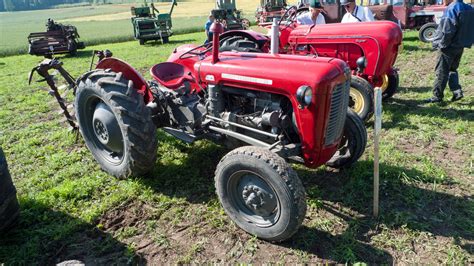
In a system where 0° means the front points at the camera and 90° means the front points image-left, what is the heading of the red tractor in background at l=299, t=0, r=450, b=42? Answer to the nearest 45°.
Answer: approximately 315°

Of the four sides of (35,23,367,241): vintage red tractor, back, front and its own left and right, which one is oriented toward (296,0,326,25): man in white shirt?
left

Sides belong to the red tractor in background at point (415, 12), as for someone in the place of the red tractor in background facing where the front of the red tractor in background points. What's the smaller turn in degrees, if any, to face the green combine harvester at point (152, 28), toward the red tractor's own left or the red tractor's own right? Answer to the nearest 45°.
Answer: approximately 135° to the red tractor's own right

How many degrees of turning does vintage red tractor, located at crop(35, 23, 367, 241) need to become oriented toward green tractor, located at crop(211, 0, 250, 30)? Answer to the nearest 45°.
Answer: approximately 135° to its left

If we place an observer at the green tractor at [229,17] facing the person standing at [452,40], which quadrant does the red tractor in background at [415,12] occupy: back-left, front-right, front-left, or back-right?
front-left

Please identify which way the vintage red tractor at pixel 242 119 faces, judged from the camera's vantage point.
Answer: facing the viewer and to the right of the viewer

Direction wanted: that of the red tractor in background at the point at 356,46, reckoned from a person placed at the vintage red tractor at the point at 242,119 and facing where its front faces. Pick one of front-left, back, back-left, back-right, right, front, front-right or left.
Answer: left

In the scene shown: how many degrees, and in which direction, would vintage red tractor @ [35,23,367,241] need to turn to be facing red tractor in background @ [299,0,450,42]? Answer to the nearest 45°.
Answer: approximately 90° to its left

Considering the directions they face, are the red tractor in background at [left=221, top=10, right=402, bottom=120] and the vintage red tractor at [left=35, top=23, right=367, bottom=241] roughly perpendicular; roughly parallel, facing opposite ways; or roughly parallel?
roughly parallel
